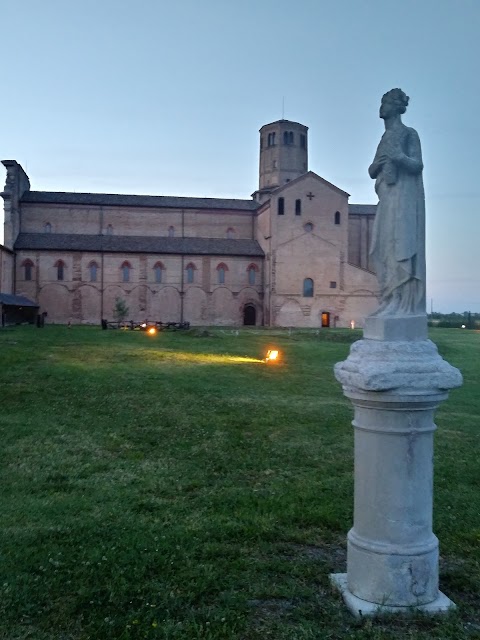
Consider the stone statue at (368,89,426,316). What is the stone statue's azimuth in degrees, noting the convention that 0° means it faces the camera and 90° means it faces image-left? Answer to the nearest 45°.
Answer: approximately 45°
